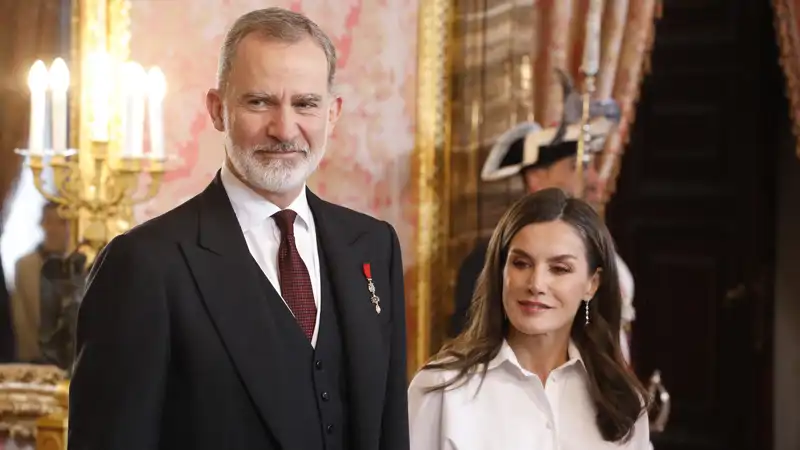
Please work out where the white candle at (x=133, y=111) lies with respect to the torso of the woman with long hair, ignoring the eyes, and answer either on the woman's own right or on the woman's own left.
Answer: on the woman's own right

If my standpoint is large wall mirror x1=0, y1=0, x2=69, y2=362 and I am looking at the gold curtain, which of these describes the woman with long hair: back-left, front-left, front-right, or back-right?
front-right

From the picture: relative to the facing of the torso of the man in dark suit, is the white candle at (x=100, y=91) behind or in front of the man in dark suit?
behind

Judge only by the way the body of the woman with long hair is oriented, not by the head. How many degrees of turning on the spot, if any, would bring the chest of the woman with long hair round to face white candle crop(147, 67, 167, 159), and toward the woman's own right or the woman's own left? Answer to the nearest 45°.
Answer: approximately 135° to the woman's own right

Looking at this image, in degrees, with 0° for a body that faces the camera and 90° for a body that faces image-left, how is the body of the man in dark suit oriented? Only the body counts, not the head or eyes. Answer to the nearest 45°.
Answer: approximately 315°

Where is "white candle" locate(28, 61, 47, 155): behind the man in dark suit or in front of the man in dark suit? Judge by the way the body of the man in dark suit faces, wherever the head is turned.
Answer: behind

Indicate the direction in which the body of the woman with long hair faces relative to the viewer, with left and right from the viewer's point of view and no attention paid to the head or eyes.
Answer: facing the viewer

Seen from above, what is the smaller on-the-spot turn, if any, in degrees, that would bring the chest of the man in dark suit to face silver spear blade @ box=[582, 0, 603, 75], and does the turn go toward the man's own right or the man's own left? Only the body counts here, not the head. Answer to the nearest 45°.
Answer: approximately 90° to the man's own left

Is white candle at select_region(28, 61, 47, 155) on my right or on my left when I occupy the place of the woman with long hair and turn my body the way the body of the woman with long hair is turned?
on my right

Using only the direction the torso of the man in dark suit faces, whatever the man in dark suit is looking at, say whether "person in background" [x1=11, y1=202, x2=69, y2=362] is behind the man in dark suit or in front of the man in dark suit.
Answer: behind

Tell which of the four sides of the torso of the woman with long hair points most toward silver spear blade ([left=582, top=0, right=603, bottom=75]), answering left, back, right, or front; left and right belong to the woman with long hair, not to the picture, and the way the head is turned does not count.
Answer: back
